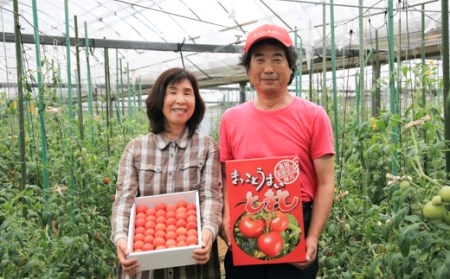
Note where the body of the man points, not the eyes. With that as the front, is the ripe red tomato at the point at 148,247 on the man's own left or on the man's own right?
on the man's own right

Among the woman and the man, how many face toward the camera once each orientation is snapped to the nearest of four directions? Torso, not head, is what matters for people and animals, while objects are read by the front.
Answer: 2

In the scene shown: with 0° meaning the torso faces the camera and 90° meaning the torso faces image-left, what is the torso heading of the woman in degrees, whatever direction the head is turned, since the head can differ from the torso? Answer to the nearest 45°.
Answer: approximately 0°

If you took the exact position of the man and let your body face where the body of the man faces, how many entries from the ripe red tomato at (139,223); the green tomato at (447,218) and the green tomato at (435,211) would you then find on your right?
1

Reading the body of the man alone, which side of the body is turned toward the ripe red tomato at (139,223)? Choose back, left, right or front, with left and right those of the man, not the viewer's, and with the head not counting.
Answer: right

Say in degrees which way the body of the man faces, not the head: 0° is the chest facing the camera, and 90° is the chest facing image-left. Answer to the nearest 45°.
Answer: approximately 0°

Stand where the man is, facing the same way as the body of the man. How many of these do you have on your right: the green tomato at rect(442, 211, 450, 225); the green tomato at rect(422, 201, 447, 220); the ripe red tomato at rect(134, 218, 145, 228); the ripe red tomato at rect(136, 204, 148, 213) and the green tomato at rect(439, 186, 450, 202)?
2
